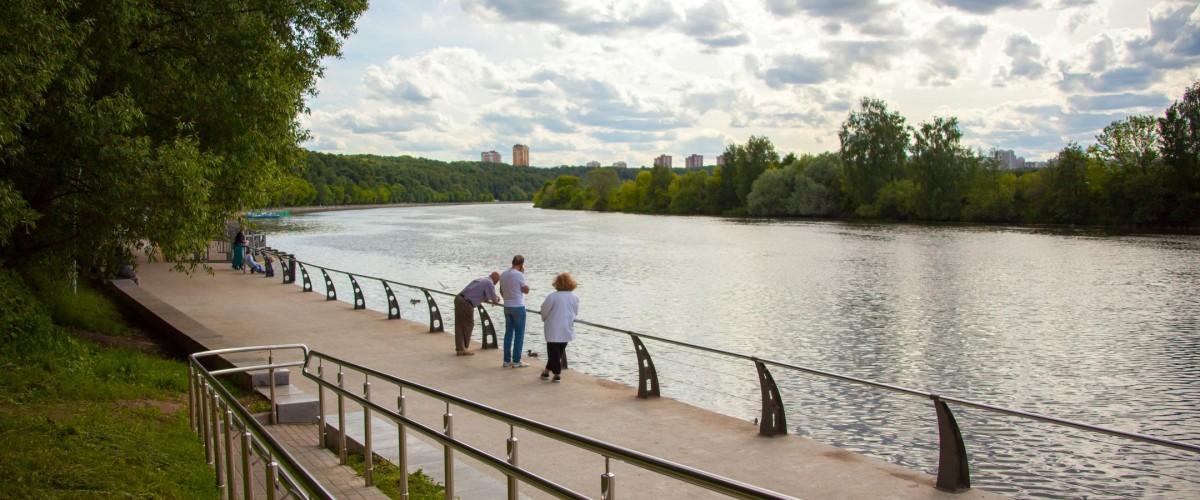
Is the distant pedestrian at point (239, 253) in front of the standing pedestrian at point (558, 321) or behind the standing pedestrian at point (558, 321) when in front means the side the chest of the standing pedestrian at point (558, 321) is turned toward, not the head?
in front

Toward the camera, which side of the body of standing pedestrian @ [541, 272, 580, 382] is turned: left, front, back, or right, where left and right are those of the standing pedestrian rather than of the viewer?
back

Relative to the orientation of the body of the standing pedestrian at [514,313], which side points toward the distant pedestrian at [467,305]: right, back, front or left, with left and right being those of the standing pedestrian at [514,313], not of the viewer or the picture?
left

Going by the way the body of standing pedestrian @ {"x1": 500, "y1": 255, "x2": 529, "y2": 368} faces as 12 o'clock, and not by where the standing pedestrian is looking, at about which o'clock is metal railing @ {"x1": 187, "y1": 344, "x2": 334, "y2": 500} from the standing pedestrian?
The metal railing is roughly at 5 o'clock from the standing pedestrian.

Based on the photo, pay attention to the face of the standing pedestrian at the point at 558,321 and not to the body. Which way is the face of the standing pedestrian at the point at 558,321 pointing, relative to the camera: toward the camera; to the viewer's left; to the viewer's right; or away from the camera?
away from the camera

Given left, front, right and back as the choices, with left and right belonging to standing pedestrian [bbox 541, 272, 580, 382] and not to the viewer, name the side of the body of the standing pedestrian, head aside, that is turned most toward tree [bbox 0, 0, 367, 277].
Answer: left

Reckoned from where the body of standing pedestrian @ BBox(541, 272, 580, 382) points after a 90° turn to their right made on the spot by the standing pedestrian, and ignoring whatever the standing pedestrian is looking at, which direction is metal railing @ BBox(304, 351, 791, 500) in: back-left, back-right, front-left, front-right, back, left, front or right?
right

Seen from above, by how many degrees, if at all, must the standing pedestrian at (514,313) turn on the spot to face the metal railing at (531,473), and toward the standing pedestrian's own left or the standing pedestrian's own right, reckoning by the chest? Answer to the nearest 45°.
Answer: approximately 135° to the standing pedestrian's own right

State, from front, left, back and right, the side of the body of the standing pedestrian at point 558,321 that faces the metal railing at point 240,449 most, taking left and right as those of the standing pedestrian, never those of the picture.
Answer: back

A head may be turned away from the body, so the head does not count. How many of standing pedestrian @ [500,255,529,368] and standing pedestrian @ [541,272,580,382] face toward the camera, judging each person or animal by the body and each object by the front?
0

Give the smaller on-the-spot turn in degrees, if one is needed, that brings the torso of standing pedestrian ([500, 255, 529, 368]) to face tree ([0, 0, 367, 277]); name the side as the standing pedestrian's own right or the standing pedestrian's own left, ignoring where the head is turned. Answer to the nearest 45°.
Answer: approximately 135° to the standing pedestrian's own left

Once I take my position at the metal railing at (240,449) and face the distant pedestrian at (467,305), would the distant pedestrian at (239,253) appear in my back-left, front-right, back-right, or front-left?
front-left

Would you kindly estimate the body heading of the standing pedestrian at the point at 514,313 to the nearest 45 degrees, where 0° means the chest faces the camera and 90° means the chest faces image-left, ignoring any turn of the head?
approximately 225°
